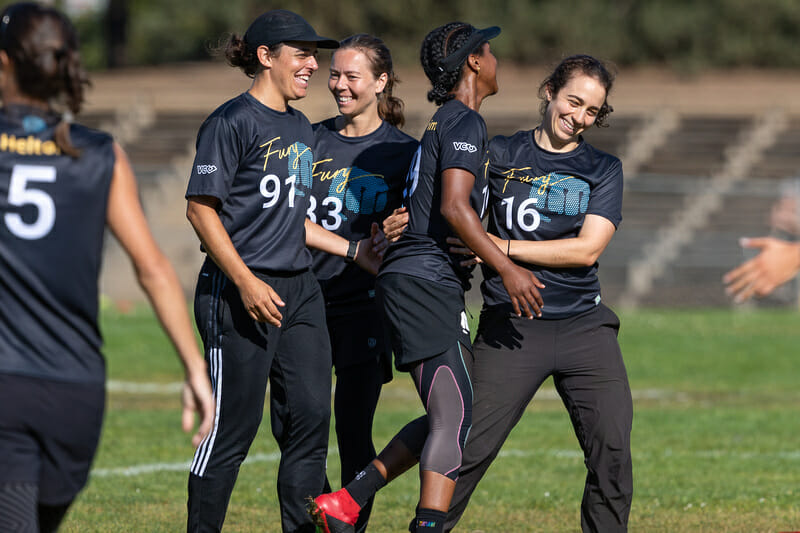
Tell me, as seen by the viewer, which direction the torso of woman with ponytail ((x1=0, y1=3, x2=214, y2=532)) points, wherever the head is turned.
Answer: away from the camera

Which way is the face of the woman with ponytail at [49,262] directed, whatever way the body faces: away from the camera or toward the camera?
away from the camera

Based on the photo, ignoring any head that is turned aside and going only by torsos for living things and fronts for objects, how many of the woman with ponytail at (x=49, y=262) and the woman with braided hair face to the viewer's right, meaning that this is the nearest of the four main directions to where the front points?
1

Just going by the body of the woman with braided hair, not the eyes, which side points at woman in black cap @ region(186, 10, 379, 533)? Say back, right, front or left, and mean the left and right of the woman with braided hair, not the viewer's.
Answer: back

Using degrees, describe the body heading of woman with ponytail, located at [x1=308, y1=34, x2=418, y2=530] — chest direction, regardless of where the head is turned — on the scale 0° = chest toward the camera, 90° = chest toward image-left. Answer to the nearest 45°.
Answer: approximately 45°

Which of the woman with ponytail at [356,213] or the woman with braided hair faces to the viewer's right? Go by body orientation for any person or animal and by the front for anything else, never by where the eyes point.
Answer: the woman with braided hair

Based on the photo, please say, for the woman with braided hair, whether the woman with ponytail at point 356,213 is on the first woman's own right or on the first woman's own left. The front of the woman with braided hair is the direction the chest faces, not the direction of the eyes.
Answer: on the first woman's own left

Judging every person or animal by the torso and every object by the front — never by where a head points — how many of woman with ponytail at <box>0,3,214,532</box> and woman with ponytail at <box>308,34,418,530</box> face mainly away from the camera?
1

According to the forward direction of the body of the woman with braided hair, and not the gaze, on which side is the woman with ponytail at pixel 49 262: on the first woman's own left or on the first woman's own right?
on the first woman's own right

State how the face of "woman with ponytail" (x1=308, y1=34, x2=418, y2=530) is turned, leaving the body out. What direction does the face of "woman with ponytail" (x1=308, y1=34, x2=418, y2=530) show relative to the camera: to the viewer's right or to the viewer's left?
to the viewer's left

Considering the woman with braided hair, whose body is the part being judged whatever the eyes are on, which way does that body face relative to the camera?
to the viewer's right
